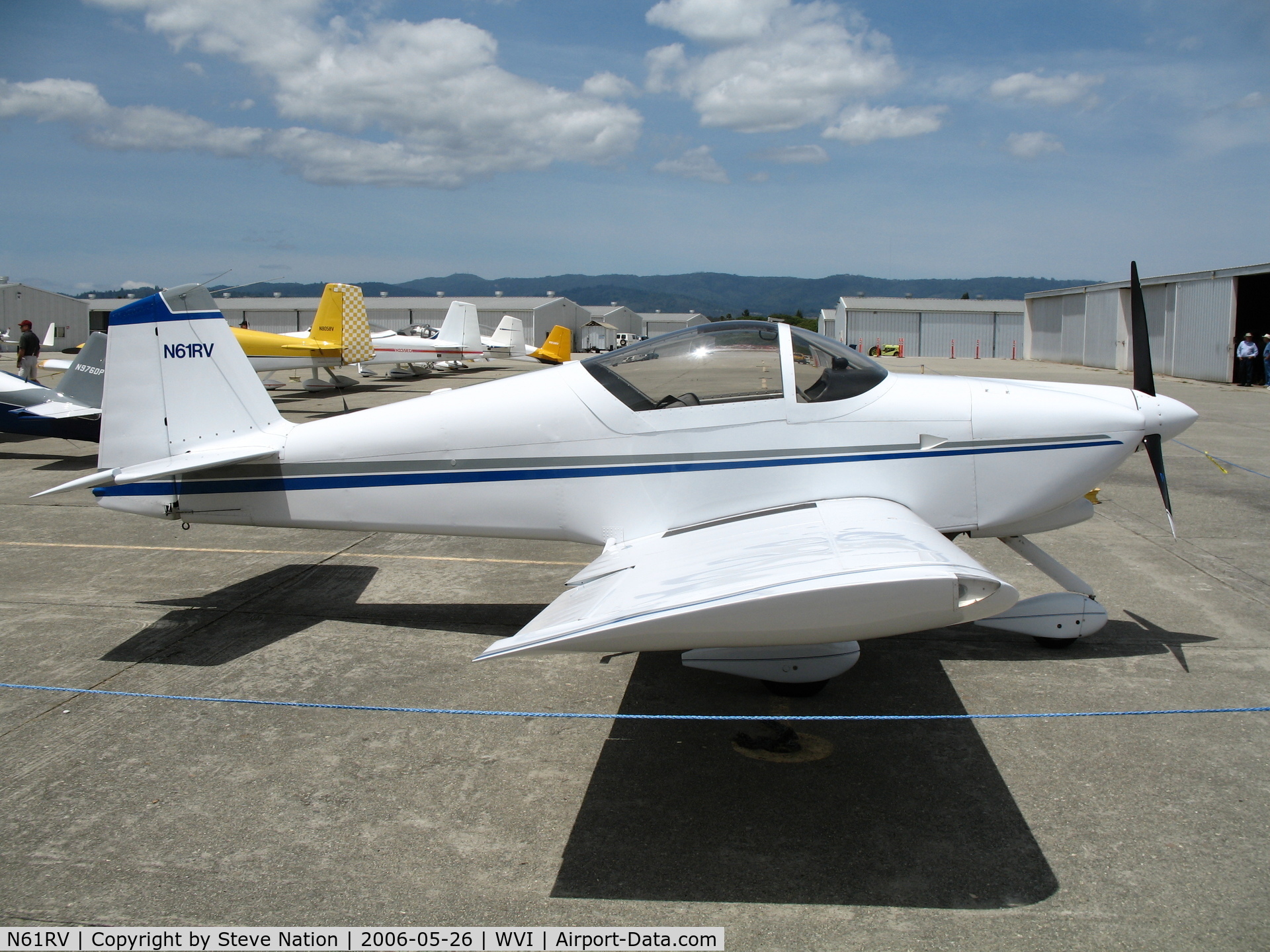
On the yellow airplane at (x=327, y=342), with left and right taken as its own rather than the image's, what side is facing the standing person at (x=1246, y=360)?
back

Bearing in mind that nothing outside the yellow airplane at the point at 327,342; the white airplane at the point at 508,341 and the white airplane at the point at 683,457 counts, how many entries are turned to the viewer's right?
1

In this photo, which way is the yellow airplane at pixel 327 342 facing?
to the viewer's left

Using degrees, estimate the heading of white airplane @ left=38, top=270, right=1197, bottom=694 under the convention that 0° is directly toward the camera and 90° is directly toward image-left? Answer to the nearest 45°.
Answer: approximately 270°

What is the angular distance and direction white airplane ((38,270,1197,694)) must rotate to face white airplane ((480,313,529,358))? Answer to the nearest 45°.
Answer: approximately 90° to its left

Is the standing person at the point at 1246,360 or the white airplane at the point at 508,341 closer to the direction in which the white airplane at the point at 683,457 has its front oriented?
the standing person

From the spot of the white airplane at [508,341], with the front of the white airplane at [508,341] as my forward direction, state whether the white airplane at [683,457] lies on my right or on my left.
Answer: on my left

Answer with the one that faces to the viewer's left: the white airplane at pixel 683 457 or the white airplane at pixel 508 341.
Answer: the white airplane at pixel 508 341

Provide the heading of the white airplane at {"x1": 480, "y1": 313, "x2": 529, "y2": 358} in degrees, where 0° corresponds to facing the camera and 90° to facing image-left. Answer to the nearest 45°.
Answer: approximately 90°

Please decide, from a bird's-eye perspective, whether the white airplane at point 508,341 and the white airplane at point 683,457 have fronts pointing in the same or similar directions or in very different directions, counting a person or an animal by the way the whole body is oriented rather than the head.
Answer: very different directions

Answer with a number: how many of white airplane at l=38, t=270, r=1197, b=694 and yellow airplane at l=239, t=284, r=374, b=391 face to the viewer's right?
1
